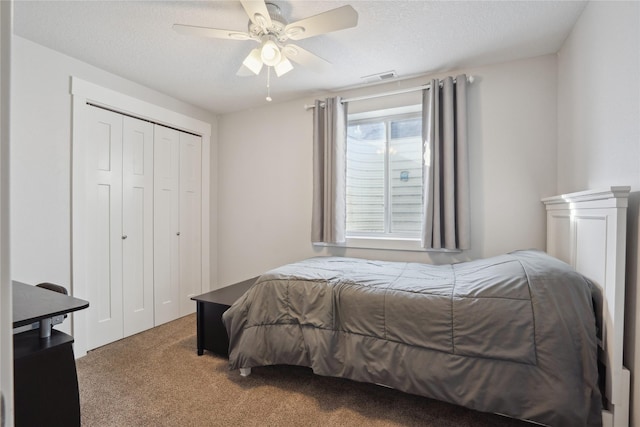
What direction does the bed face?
to the viewer's left

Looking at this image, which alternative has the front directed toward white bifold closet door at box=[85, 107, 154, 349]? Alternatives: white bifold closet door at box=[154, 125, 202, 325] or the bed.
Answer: the bed

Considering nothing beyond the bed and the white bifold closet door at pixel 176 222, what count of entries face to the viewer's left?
1

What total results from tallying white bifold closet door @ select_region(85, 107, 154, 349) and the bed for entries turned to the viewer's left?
1

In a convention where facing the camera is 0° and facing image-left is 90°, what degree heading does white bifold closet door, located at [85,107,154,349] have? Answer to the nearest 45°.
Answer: approximately 315°

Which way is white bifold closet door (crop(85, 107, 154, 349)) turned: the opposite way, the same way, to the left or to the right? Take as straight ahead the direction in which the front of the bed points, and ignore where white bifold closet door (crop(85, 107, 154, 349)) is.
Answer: the opposite way

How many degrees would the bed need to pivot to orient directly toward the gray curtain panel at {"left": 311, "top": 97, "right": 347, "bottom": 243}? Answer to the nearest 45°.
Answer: approximately 45° to its right

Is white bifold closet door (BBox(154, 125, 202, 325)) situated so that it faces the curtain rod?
yes
